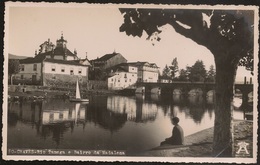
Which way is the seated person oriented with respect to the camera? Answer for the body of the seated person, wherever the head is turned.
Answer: to the viewer's left
